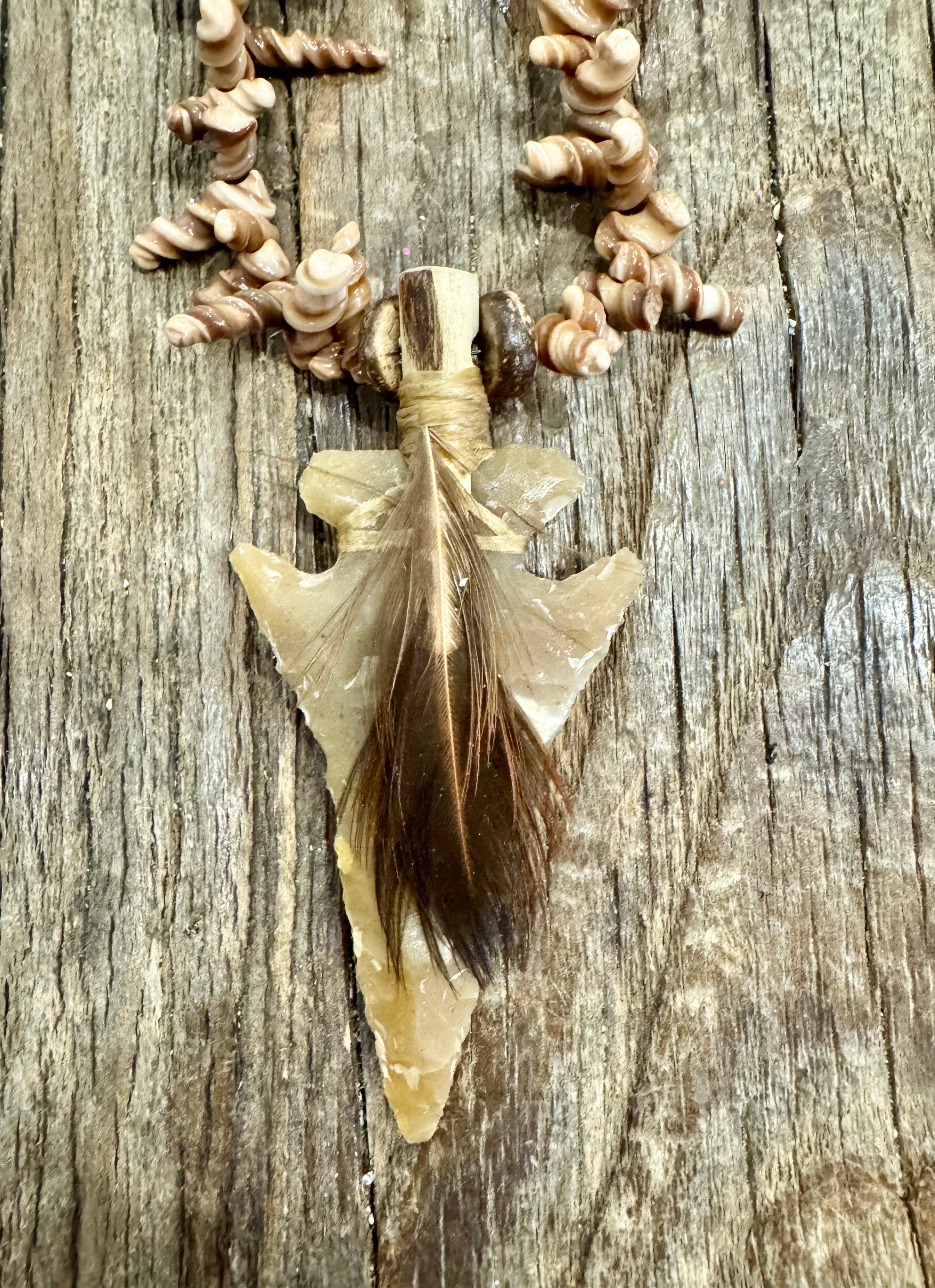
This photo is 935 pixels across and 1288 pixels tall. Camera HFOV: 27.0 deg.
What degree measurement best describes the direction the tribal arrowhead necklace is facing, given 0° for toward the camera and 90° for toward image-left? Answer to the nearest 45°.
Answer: approximately 0°
